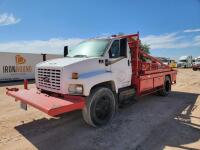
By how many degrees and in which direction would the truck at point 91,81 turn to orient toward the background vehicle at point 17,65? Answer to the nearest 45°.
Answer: approximately 90° to its right

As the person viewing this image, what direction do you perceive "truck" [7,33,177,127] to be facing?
facing the viewer and to the left of the viewer

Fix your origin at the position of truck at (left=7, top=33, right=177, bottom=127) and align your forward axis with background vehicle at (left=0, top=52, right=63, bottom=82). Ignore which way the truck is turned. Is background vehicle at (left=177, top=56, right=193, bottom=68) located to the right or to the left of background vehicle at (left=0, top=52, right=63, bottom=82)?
right

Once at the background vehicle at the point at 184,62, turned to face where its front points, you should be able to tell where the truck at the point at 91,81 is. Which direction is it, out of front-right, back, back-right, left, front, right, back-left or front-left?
front-left

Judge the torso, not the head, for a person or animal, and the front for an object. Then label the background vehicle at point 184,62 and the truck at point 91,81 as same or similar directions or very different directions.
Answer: same or similar directions

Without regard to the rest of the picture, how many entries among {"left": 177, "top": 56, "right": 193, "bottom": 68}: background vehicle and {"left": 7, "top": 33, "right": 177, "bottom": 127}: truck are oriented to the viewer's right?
0

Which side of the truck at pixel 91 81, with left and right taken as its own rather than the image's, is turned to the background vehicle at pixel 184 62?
back
